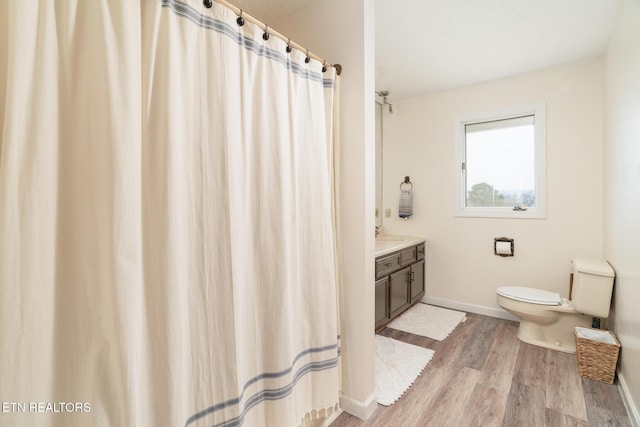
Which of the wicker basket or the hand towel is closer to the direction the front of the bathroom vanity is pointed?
the wicker basket

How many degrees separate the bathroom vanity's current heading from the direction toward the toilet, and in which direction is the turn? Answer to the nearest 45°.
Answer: approximately 45° to its left

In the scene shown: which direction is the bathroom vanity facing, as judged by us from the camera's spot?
facing the viewer and to the right of the viewer

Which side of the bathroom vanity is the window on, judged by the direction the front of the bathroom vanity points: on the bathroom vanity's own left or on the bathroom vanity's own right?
on the bathroom vanity's own left
